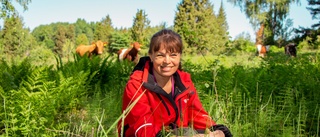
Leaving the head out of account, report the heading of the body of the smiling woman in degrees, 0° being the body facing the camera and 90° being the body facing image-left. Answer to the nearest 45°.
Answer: approximately 315°

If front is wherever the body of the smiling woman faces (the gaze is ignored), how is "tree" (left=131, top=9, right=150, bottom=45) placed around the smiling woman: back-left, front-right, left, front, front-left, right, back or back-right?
back-left

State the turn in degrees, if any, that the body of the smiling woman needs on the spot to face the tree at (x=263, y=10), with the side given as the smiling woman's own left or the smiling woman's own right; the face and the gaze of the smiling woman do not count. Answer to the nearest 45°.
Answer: approximately 135° to the smiling woman's own left
